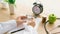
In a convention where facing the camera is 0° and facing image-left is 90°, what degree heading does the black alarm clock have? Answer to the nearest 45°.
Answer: approximately 45°
